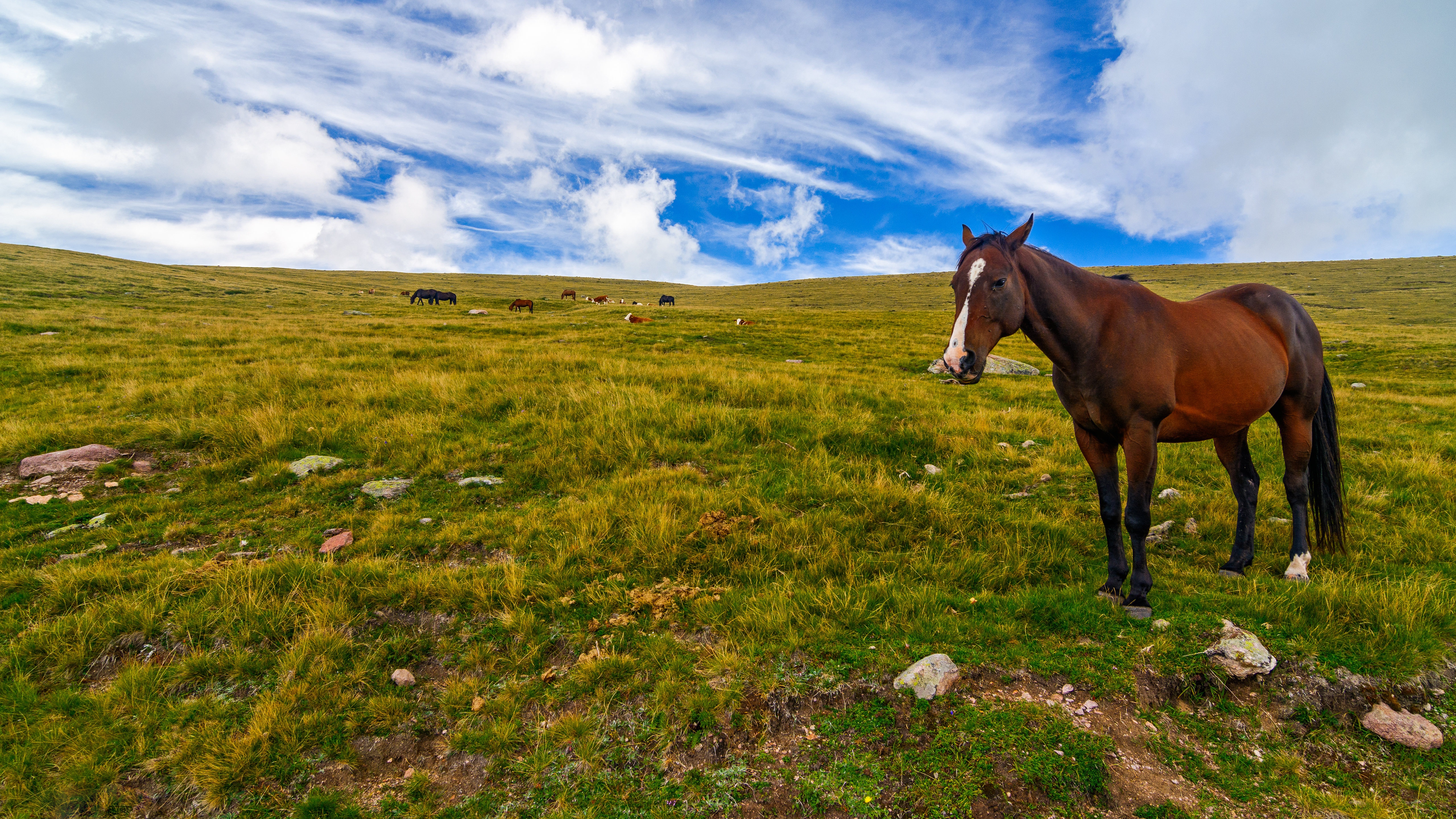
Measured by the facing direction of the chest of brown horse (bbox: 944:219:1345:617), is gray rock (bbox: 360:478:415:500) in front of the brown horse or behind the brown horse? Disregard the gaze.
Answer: in front

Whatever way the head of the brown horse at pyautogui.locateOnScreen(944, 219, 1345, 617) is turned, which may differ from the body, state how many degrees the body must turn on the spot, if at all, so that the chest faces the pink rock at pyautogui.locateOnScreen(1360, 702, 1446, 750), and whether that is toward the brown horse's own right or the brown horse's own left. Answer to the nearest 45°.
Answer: approximately 90° to the brown horse's own left

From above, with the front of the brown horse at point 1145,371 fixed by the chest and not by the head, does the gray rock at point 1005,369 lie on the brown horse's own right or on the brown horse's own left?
on the brown horse's own right

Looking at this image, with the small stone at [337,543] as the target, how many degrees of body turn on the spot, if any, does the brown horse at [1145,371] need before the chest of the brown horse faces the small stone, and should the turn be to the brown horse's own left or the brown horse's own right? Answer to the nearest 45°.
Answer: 0° — it already faces it

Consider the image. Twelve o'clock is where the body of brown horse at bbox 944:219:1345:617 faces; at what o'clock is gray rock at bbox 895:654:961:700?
The gray rock is roughly at 11 o'clock from the brown horse.

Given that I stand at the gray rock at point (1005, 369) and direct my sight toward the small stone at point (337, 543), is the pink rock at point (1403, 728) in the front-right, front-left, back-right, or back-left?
front-left

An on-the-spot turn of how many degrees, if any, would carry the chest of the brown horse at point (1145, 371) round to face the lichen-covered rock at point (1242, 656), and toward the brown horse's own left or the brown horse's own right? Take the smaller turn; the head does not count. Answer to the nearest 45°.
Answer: approximately 90° to the brown horse's own left

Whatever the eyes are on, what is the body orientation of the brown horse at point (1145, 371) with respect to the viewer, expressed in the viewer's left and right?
facing the viewer and to the left of the viewer
